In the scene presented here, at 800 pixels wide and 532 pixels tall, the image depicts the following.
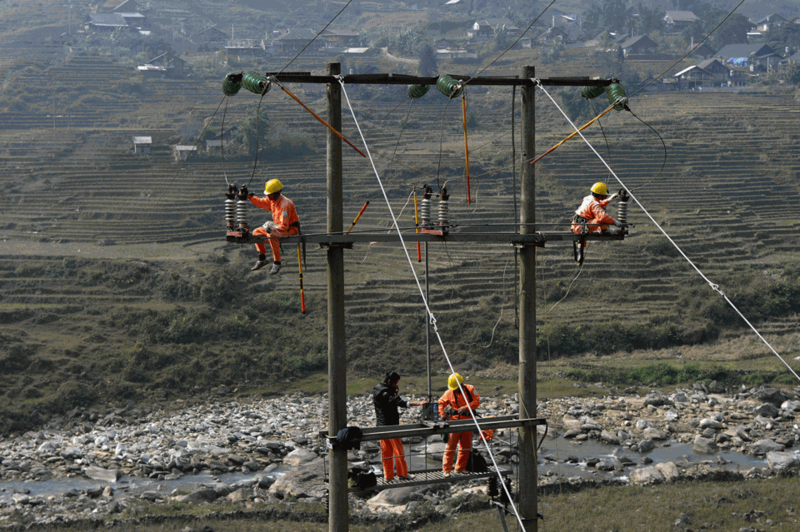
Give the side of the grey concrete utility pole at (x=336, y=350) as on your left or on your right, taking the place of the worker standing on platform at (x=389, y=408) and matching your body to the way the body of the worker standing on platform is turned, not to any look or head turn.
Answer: on your right

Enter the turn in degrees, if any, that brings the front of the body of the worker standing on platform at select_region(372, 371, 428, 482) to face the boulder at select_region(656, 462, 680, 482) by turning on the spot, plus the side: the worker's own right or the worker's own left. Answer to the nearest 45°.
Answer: approximately 45° to the worker's own left

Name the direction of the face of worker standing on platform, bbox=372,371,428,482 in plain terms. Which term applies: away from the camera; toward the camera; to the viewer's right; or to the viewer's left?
to the viewer's right

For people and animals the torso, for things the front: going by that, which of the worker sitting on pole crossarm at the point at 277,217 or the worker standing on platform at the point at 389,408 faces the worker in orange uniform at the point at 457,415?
the worker standing on platform

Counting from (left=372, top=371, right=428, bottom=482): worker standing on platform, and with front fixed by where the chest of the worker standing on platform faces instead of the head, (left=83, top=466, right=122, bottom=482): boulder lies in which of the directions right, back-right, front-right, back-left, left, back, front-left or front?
back-left

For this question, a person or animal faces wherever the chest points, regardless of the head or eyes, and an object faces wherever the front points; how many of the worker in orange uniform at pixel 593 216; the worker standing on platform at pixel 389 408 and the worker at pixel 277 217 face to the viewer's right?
2

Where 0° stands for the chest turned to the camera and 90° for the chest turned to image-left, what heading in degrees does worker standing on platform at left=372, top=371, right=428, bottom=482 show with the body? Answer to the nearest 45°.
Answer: approximately 270°
